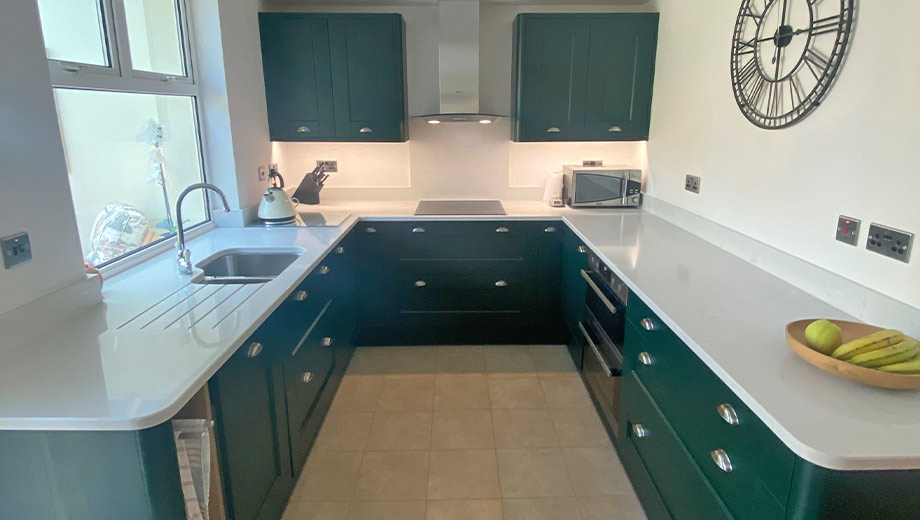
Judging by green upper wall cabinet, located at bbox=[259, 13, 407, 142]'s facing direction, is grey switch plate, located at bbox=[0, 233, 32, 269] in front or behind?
in front

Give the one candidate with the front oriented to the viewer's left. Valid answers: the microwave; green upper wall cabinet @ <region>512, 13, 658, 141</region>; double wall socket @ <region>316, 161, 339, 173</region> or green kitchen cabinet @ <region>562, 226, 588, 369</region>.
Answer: the green kitchen cabinet

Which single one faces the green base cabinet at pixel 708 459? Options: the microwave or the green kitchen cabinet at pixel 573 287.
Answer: the microwave

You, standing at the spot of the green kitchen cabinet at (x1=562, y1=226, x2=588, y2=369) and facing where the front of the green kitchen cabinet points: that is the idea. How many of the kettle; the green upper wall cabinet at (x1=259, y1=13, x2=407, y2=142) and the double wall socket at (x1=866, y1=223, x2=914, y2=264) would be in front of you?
2

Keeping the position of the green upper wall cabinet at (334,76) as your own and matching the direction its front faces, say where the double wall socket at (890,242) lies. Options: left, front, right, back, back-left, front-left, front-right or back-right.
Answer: front-left

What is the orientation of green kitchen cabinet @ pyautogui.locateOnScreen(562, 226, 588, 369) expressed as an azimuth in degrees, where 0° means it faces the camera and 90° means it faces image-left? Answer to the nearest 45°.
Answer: approximately 90°

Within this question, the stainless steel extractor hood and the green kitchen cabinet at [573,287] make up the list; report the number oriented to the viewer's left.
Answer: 1

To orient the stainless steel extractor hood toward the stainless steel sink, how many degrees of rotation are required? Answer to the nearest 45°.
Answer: approximately 45° to its right
